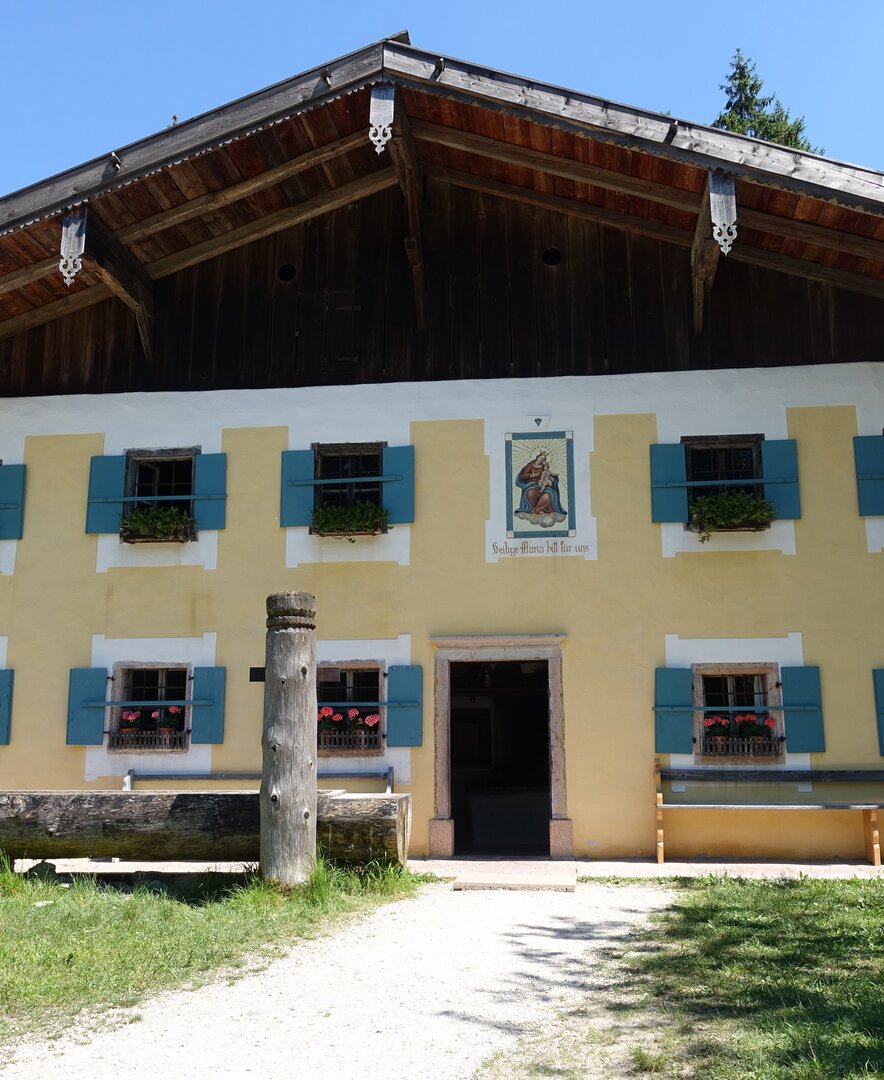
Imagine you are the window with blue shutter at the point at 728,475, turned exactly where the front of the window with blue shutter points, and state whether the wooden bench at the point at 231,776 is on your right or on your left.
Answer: on your right

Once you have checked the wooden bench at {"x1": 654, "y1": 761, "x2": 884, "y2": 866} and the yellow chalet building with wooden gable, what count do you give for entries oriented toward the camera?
2

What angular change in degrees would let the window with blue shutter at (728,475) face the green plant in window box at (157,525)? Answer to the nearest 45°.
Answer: approximately 90° to its right

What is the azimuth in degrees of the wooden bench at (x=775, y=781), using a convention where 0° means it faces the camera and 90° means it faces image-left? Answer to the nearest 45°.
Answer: approximately 0°

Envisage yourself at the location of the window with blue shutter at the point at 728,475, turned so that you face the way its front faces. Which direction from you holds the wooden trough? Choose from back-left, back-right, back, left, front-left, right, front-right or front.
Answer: front-right

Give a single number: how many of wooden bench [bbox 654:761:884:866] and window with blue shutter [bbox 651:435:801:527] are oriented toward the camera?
2
